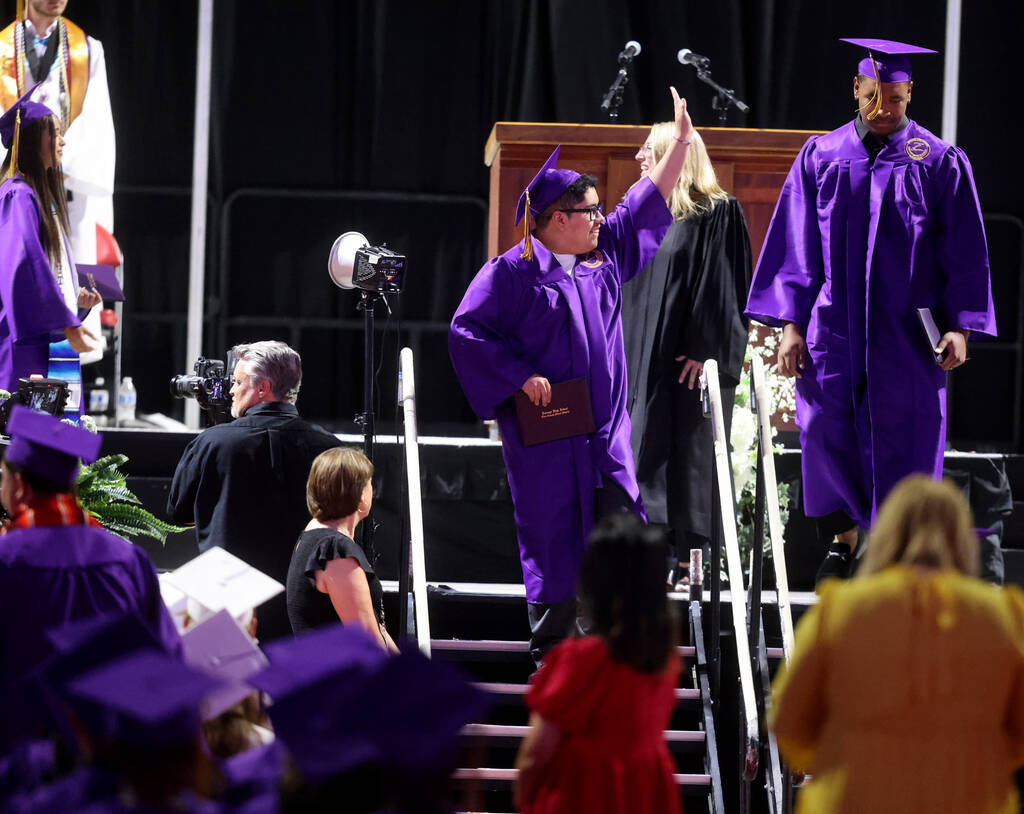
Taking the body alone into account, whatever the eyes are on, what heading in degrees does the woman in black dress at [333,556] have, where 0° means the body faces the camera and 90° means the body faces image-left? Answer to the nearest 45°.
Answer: approximately 225°

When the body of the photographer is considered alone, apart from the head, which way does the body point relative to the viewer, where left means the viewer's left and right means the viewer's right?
facing away from the viewer and to the left of the viewer

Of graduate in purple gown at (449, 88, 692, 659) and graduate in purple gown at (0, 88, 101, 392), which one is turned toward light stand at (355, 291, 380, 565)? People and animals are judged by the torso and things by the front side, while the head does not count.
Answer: graduate in purple gown at (0, 88, 101, 392)

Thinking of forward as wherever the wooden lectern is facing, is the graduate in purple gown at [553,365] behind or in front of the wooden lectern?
in front

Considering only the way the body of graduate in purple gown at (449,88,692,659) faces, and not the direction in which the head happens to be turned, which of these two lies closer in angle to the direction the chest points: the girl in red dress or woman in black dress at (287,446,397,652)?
the girl in red dress

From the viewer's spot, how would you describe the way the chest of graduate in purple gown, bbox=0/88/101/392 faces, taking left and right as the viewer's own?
facing to the right of the viewer

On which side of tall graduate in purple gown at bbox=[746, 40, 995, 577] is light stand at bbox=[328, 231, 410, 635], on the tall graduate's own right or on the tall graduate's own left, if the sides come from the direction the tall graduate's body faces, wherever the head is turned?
on the tall graduate's own right

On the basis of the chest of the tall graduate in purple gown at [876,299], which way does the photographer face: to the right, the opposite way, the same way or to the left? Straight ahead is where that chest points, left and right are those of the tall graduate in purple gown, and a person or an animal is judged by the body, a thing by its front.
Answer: the opposite way

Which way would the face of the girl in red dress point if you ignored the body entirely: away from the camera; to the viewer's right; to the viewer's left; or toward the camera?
away from the camera

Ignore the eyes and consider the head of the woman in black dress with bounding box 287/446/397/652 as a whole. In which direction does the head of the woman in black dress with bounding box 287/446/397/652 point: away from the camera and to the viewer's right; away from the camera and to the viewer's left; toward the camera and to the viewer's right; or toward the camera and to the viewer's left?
away from the camera and to the viewer's right

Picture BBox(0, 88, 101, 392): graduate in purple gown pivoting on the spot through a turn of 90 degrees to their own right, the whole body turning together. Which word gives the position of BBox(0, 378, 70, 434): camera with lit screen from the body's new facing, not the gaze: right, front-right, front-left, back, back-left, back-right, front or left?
front
